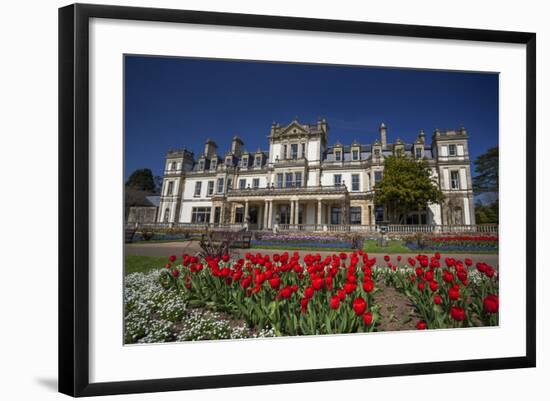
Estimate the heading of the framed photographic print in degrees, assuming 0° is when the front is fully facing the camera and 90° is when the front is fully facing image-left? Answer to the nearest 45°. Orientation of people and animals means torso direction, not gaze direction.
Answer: approximately 315°
